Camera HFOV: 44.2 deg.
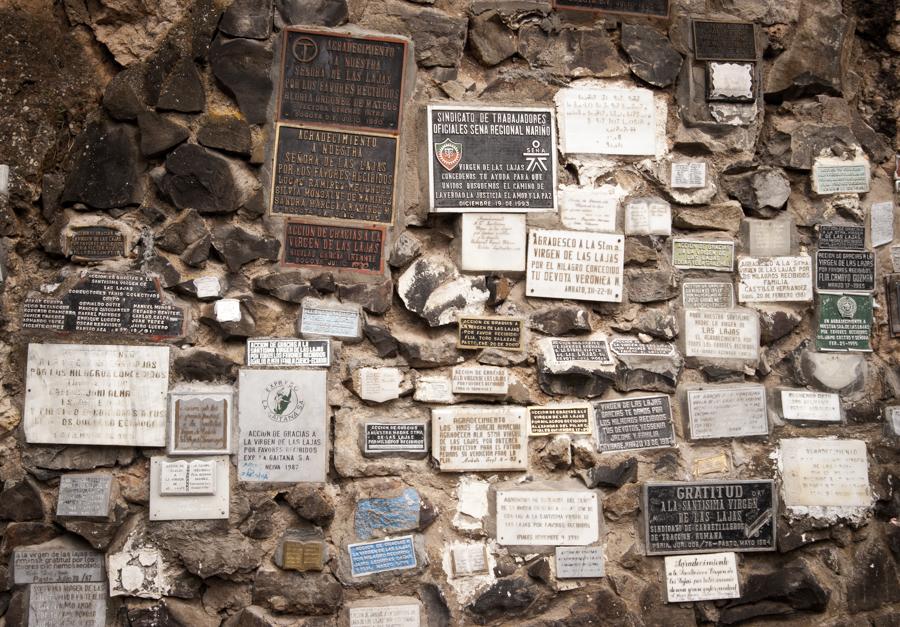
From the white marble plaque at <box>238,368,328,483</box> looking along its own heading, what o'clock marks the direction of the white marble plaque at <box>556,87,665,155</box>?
the white marble plaque at <box>556,87,665,155</box> is roughly at 9 o'clock from the white marble plaque at <box>238,368,328,483</box>.

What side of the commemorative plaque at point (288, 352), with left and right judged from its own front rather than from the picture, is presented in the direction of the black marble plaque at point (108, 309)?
right

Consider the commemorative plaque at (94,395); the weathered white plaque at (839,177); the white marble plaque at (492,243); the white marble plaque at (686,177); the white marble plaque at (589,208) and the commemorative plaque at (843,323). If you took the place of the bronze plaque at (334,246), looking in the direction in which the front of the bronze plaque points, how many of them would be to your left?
5

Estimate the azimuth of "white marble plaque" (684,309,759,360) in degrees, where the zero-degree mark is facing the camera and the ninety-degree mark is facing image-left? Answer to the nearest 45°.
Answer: approximately 0°

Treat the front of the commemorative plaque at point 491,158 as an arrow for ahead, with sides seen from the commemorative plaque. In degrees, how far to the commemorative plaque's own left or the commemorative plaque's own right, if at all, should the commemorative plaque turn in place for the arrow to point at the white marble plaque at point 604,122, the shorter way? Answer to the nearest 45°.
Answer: approximately 90° to the commemorative plaque's own left

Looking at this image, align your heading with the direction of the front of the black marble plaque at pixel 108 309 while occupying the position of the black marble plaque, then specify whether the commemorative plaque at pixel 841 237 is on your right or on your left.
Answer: on your left

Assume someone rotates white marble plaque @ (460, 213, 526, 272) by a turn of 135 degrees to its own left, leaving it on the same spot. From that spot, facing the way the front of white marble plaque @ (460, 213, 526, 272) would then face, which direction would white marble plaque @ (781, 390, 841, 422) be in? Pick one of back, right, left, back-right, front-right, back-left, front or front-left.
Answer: front-right

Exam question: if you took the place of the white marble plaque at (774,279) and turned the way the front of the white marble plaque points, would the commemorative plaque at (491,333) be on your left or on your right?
on your right
